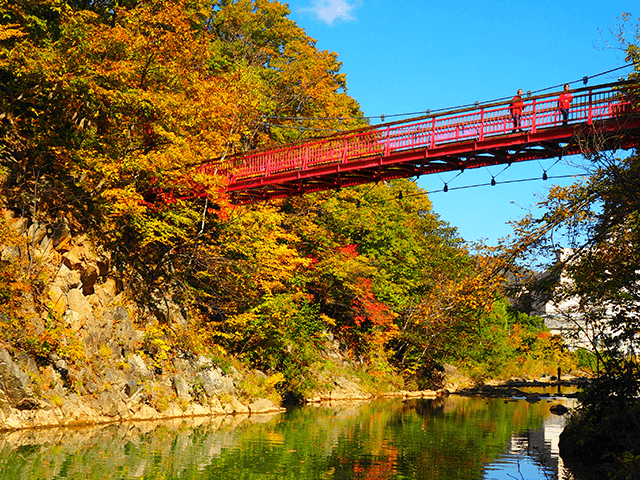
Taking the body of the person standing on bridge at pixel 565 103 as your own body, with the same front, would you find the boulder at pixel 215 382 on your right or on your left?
on your right

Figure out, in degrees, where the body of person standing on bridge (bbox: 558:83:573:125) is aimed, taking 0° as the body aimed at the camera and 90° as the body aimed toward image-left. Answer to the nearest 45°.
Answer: approximately 0°

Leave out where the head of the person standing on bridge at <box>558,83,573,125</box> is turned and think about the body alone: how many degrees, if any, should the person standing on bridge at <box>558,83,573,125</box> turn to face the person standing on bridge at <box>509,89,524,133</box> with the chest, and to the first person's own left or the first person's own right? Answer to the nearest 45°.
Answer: approximately 90° to the first person's own right
